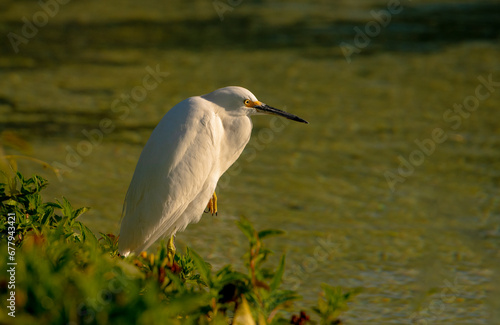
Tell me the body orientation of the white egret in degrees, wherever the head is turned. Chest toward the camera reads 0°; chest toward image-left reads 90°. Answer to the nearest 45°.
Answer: approximately 270°
